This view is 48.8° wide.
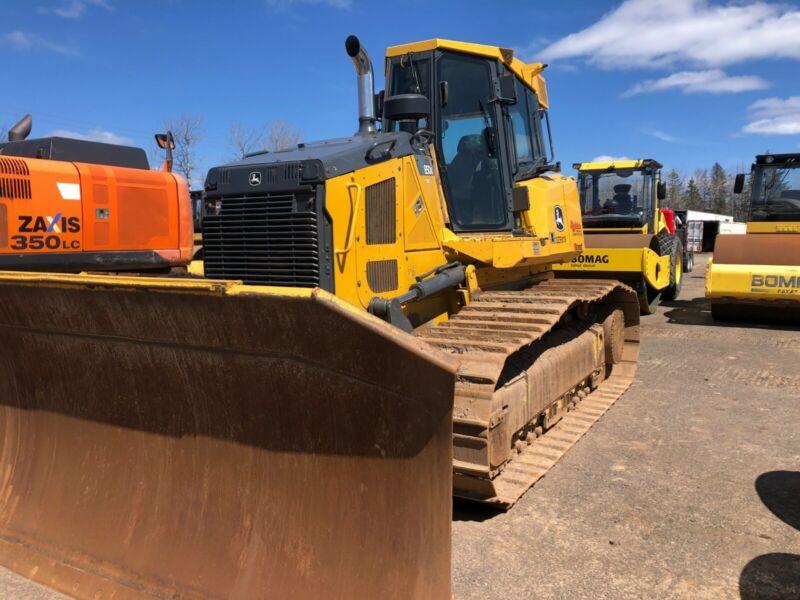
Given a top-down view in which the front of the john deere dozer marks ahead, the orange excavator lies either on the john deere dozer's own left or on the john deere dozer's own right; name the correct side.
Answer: on the john deere dozer's own right
